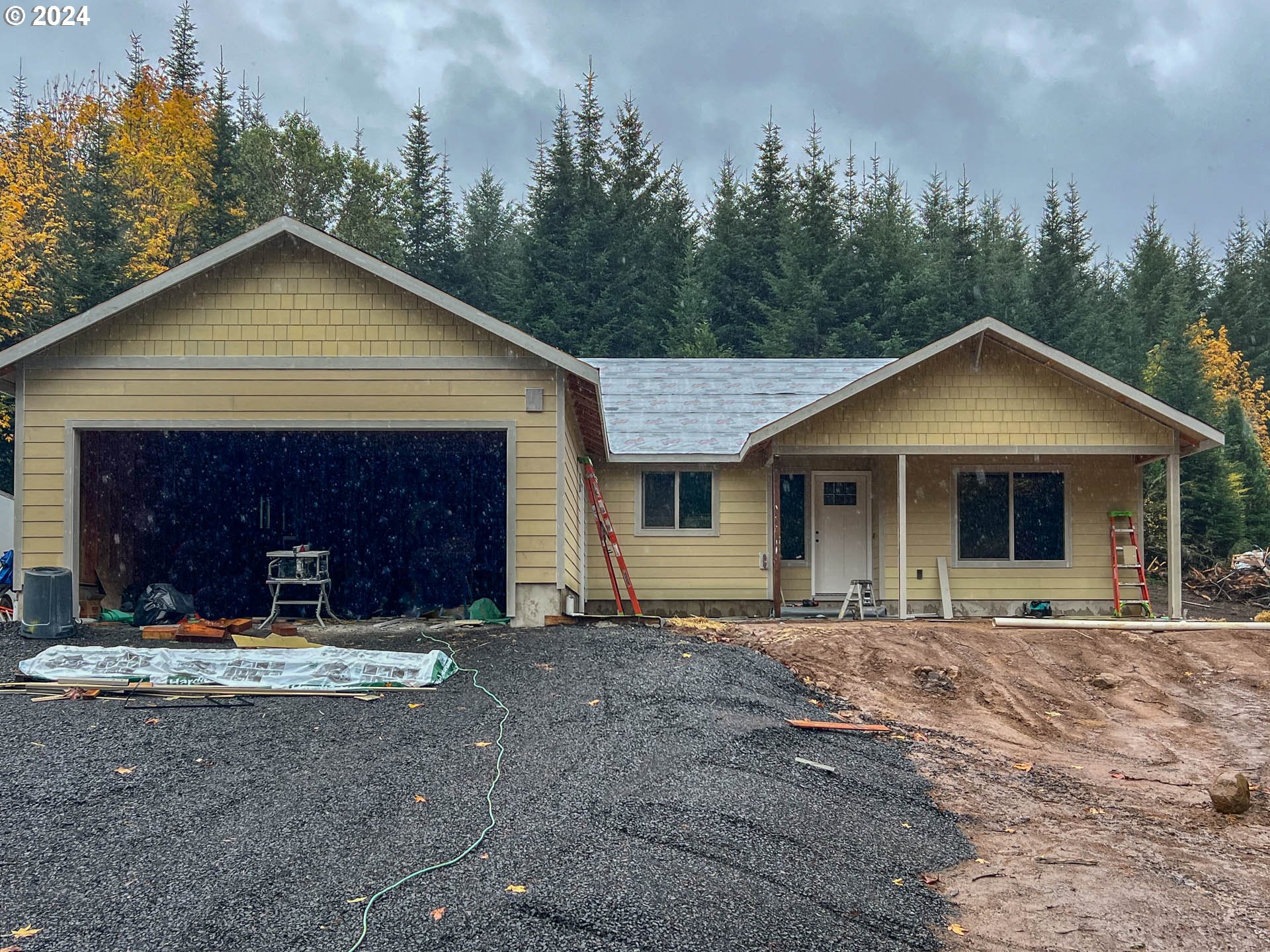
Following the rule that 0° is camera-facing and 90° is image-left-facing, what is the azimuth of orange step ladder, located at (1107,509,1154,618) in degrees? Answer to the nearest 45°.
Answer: approximately 0°

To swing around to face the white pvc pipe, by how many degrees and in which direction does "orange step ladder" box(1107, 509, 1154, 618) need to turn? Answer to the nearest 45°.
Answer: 0° — it already faces it

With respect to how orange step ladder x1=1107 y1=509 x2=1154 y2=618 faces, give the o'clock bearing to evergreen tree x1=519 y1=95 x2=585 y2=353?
The evergreen tree is roughly at 4 o'clock from the orange step ladder.

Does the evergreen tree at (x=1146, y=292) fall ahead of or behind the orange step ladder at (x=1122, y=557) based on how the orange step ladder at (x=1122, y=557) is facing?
behind

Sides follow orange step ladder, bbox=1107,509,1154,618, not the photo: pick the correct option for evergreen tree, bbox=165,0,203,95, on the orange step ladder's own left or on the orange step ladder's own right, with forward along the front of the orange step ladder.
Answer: on the orange step ladder's own right

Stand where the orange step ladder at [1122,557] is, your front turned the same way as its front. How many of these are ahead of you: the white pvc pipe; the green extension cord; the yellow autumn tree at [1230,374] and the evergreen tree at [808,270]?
2

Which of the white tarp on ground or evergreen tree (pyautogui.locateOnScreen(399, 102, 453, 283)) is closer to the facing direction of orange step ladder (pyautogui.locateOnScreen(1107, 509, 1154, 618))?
the white tarp on ground

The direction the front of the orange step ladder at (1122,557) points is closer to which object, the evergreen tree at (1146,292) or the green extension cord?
the green extension cord

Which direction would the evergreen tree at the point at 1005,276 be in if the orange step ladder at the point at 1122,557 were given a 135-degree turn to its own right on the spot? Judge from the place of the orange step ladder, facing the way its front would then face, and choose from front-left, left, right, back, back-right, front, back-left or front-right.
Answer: front-right

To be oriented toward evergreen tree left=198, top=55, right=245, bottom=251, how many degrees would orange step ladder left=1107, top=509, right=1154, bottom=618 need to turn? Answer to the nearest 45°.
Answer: approximately 90° to its right

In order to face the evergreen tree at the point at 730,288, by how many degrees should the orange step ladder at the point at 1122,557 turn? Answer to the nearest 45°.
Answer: approximately 135° to its right

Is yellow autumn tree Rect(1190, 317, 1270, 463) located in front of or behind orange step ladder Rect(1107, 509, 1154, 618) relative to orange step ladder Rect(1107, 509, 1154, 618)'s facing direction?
behind

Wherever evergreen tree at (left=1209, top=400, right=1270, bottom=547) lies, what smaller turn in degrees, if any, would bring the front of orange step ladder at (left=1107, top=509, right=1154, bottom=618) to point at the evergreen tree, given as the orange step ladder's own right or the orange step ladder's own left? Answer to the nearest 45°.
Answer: approximately 180°

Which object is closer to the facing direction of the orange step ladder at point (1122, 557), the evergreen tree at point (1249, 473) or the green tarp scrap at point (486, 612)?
the green tarp scrap

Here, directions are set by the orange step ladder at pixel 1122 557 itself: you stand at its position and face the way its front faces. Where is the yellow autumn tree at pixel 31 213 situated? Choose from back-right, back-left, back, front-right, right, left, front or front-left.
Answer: right

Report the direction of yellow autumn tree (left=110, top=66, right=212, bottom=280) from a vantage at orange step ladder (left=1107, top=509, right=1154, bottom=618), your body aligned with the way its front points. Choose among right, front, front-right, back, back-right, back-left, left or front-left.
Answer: right

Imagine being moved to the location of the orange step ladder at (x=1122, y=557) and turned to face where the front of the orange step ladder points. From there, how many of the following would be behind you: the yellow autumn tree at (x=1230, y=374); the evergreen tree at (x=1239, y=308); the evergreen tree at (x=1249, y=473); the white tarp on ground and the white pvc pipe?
3

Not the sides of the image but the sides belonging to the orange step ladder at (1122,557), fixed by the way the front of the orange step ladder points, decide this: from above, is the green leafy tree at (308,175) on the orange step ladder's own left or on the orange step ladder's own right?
on the orange step ladder's own right

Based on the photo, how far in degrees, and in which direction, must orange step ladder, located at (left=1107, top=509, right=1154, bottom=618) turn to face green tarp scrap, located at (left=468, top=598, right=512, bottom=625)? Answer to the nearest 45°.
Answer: approximately 45° to its right
